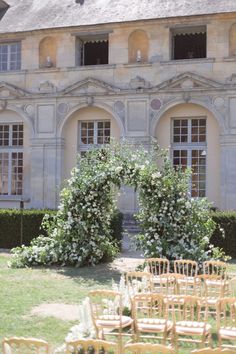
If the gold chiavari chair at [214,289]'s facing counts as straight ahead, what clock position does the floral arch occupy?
The floral arch is roughly at 11 o'clock from the gold chiavari chair.

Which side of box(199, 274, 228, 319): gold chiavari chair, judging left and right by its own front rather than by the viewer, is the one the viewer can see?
back

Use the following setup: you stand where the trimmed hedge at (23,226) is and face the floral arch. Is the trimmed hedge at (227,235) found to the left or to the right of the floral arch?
left

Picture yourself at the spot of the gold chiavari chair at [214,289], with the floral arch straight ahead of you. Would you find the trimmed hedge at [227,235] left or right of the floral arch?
right

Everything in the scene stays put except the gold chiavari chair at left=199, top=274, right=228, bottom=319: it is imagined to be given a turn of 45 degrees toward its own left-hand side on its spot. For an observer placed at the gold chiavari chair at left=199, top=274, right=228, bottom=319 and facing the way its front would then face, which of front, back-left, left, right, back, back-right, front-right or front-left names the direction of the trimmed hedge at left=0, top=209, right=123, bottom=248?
front

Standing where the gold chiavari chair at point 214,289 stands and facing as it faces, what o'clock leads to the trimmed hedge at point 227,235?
The trimmed hedge is roughly at 12 o'clock from the gold chiavari chair.

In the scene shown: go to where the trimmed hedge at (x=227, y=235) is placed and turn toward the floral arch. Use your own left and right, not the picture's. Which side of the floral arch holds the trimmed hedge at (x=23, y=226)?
right
